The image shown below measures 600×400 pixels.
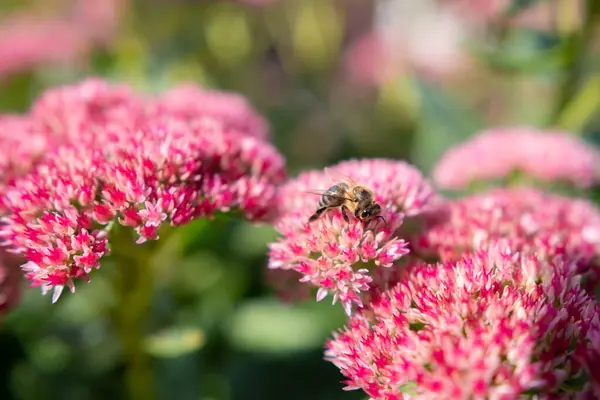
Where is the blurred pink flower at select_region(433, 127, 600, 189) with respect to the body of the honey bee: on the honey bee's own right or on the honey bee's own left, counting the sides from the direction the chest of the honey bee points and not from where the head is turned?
on the honey bee's own left

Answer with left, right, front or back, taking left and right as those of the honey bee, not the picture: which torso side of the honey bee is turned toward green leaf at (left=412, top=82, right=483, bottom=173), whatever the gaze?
left

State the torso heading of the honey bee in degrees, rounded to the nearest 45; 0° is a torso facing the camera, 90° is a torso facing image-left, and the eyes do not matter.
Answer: approximately 315°
